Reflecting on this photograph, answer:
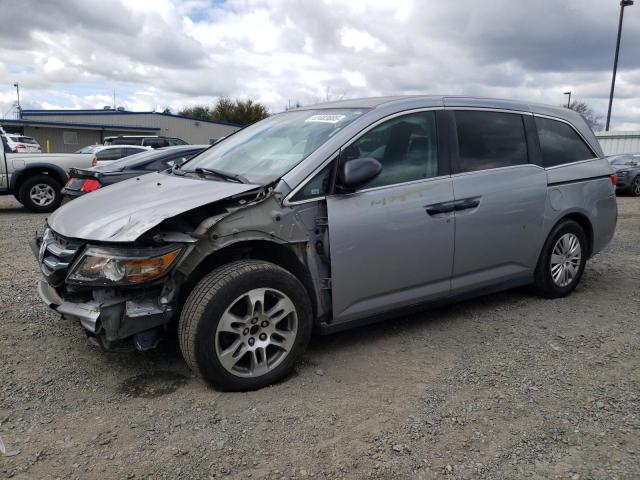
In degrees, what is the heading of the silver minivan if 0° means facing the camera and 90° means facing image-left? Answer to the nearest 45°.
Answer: approximately 45°

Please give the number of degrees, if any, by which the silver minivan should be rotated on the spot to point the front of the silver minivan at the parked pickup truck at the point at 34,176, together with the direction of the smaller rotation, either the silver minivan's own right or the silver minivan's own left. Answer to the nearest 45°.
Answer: approximately 90° to the silver minivan's own right

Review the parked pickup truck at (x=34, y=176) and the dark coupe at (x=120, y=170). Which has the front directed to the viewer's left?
the parked pickup truck

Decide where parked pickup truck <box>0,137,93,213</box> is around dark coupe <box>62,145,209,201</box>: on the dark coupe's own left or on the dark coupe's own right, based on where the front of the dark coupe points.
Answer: on the dark coupe's own left

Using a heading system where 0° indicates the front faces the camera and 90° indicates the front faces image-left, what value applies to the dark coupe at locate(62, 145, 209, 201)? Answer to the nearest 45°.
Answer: approximately 225°

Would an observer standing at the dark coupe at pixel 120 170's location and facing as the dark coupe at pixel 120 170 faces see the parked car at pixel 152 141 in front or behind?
in front

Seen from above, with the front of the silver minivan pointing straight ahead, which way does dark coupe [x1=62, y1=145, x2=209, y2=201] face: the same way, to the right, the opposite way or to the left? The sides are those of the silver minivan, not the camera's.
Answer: the opposite way

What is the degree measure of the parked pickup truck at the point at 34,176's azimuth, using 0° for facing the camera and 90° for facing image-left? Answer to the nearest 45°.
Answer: approximately 90°

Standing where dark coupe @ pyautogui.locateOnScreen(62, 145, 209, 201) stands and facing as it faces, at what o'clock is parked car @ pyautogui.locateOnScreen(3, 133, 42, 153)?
The parked car is roughly at 10 o'clock from the dark coupe.

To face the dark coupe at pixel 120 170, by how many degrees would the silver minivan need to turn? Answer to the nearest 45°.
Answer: approximately 90° to its right

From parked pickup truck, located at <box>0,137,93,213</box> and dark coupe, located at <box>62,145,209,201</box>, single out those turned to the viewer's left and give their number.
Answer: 1
